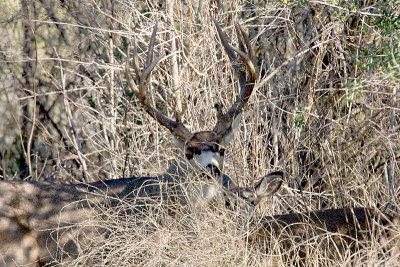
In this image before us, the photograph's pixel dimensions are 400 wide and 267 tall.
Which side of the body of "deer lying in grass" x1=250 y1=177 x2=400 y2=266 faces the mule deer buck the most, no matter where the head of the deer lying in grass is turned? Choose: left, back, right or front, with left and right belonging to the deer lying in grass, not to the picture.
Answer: front

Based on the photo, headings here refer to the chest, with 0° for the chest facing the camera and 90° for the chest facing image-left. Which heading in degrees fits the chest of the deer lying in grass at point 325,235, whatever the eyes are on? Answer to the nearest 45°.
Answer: approximately 90°
